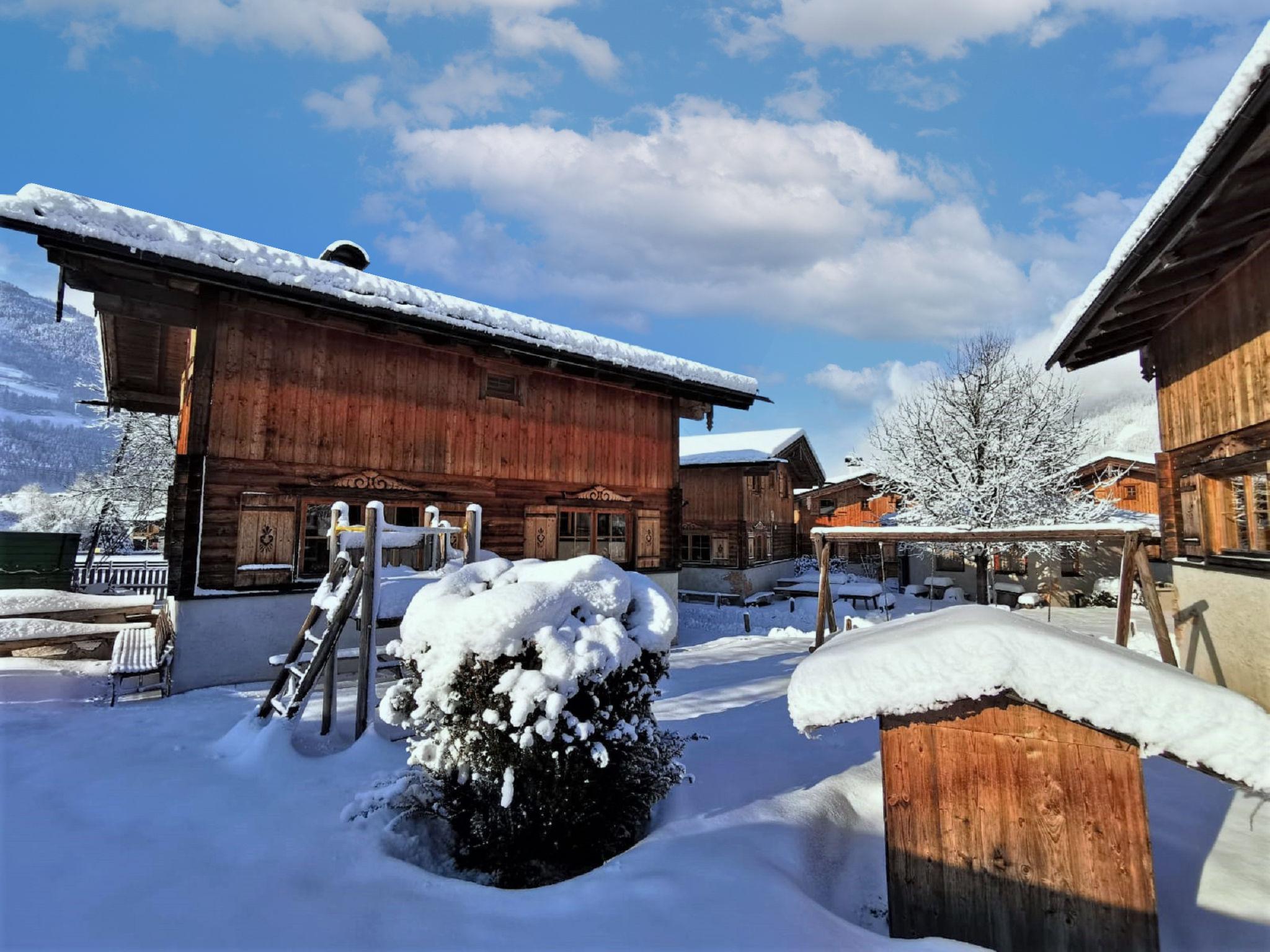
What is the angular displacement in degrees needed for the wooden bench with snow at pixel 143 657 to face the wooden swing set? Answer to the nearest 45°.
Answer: approximately 135° to its left

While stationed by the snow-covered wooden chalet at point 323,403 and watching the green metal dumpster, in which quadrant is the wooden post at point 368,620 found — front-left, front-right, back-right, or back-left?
back-left

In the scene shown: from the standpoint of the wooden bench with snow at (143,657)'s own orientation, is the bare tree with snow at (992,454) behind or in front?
behind

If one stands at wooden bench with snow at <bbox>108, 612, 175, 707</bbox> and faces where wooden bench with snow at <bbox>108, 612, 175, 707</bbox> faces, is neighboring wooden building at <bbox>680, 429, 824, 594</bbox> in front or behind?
behind

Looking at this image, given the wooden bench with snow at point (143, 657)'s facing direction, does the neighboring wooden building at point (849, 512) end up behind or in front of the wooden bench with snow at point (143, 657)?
behind
